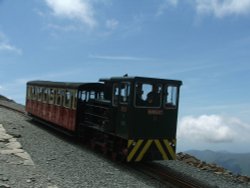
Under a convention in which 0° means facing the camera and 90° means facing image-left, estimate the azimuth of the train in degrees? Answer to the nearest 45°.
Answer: approximately 315°

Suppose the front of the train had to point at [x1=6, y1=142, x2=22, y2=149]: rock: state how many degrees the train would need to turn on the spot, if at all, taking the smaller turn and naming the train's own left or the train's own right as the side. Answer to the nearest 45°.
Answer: approximately 135° to the train's own right

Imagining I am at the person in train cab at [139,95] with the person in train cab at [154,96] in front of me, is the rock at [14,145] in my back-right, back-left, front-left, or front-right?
back-left
